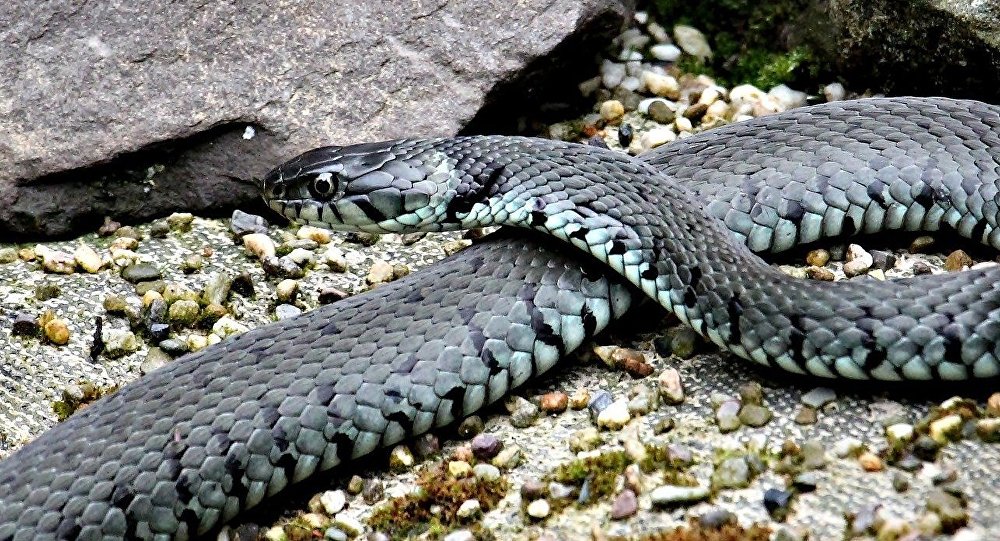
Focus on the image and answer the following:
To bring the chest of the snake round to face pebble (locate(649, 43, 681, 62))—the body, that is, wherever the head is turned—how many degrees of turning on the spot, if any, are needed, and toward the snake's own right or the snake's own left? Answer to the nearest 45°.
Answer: approximately 90° to the snake's own right

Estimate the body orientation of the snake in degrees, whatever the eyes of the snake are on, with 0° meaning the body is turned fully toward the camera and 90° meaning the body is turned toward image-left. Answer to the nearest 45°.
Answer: approximately 90°

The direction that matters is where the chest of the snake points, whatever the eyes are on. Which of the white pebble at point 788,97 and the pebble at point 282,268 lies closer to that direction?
the pebble

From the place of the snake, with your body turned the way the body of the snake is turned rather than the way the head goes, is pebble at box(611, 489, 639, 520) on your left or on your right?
on your left
